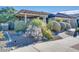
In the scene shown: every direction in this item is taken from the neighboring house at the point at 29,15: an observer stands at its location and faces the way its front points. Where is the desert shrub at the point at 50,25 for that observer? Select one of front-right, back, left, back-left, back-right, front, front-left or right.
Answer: left

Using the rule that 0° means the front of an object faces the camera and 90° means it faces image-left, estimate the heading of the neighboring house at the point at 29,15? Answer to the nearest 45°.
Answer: approximately 0°

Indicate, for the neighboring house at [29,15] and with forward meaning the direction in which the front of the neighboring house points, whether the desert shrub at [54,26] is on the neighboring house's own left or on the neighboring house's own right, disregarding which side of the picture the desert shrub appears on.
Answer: on the neighboring house's own left

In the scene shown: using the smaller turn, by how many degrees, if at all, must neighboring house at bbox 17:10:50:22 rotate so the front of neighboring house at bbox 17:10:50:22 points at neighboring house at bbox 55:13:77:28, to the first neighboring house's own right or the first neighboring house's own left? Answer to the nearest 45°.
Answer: approximately 90° to the first neighboring house's own left
